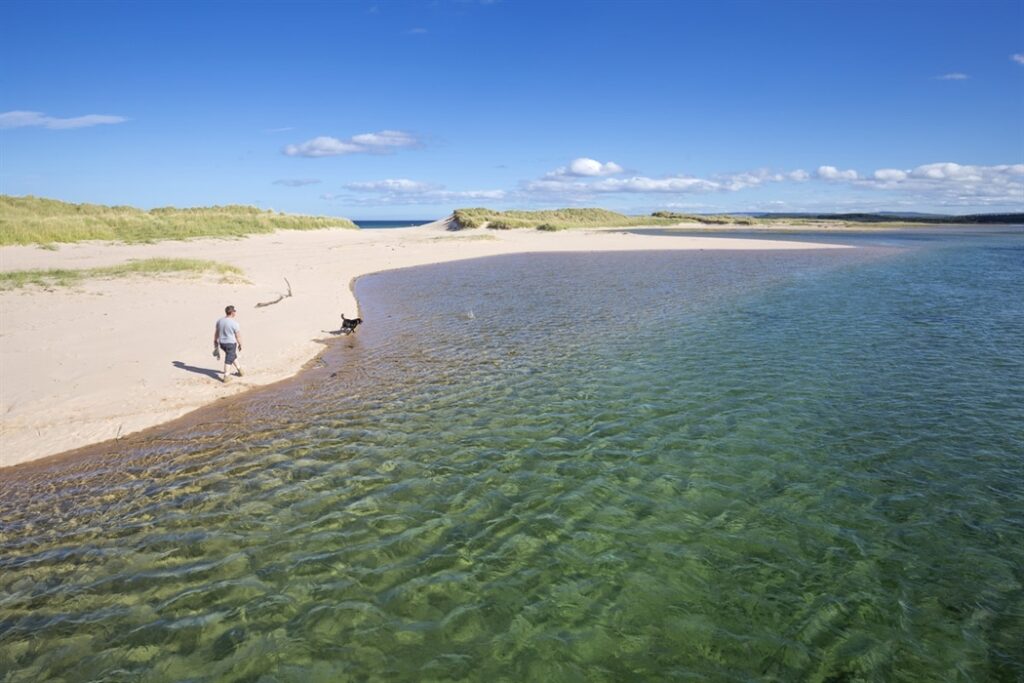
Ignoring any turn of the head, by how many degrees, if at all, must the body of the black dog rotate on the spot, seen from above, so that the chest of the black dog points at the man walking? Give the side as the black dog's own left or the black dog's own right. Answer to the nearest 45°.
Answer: approximately 135° to the black dog's own right

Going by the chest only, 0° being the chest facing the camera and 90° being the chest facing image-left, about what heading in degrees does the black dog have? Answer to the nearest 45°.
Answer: approximately 270°
